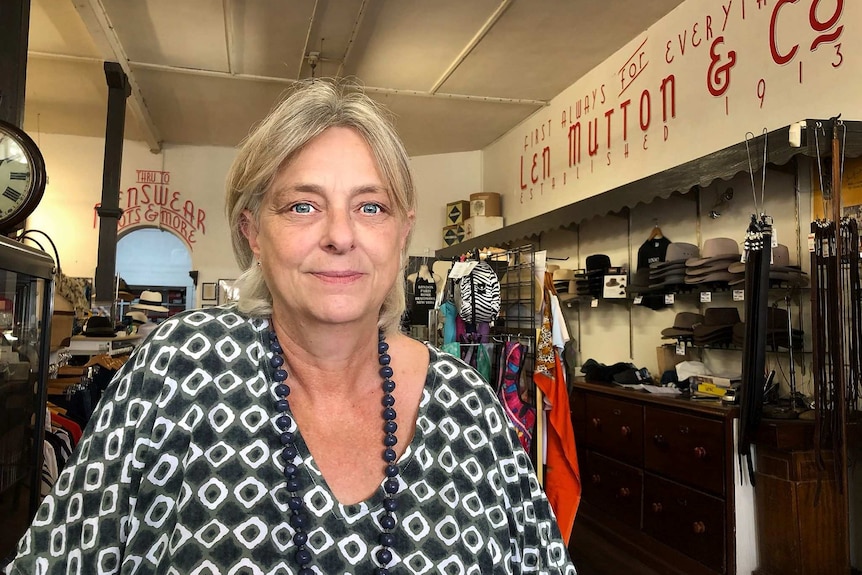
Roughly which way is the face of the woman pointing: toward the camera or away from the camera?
toward the camera

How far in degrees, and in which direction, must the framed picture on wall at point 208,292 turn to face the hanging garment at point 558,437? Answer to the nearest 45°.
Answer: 0° — it already faces it

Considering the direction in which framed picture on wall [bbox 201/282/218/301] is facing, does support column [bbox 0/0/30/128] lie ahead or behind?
ahead

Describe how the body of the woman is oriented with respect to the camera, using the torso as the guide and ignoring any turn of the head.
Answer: toward the camera

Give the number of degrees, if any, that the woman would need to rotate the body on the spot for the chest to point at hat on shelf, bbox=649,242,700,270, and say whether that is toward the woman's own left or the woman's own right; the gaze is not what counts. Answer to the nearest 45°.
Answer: approximately 135° to the woman's own left

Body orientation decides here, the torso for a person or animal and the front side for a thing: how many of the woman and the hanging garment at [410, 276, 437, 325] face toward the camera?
2

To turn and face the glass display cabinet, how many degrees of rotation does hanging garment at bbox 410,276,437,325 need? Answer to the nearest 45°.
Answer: approximately 45° to its right

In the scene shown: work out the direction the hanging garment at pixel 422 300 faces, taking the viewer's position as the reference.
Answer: facing the viewer

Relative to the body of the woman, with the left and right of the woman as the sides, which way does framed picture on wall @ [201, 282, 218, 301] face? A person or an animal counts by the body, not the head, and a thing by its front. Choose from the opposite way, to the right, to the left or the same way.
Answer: the same way

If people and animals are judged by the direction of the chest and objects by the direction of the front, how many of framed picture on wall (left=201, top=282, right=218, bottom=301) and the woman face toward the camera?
2

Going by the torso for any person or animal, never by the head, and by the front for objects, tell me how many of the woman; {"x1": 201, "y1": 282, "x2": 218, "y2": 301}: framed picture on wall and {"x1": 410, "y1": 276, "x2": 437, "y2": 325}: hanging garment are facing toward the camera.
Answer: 3

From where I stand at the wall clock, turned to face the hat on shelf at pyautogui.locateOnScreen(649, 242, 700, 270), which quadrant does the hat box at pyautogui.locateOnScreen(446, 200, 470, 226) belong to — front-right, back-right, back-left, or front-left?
front-left

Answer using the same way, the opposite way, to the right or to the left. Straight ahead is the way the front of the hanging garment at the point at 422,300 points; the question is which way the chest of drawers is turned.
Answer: to the right

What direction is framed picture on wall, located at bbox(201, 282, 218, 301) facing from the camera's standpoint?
toward the camera
